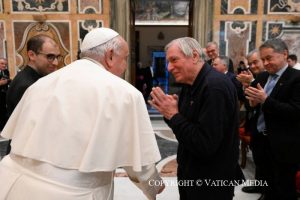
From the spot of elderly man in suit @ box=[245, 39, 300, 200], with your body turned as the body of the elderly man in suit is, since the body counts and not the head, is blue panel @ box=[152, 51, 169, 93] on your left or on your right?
on your right

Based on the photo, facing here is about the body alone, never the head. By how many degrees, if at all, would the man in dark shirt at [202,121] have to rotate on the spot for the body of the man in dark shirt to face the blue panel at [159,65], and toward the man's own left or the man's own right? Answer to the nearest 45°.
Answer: approximately 90° to the man's own right

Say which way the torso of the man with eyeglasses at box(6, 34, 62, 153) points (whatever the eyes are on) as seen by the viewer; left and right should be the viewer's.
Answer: facing the viewer and to the right of the viewer

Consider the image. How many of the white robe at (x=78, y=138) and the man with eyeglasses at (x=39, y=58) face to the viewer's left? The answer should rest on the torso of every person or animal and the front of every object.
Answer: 0

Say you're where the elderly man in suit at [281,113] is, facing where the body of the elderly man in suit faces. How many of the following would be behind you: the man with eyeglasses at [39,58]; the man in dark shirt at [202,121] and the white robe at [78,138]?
0

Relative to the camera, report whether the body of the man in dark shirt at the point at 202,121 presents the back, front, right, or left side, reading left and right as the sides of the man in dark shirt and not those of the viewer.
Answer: left

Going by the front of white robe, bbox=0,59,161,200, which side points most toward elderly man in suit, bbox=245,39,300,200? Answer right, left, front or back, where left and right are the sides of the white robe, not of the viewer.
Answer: front

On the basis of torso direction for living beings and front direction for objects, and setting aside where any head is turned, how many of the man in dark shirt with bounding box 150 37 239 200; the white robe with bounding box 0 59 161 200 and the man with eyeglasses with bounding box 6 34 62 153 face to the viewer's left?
1

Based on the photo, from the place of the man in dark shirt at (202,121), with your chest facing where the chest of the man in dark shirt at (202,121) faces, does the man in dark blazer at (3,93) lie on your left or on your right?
on your right

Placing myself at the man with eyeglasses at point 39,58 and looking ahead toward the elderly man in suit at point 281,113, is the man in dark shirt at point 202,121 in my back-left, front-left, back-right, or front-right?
front-right

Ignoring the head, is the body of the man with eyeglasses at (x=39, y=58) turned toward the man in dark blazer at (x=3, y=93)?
no

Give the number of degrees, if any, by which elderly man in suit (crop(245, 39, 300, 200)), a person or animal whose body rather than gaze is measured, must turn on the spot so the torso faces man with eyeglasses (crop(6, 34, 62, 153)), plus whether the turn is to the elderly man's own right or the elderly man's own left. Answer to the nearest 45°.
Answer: approximately 45° to the elderly man's own right

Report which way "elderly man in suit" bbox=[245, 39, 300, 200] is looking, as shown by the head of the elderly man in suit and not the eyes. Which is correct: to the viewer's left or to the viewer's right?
to the viewer's left

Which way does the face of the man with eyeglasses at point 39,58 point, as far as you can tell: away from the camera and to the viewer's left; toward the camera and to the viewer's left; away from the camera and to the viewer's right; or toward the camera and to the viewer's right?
toward the camera and to the viewer's right

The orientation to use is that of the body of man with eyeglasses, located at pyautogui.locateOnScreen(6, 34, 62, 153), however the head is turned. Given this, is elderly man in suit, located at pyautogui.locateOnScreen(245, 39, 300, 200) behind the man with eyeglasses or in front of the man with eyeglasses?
in front

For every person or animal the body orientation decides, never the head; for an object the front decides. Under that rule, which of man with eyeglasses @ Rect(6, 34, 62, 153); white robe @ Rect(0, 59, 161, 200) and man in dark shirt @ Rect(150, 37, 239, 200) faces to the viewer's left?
the man in dark shirt

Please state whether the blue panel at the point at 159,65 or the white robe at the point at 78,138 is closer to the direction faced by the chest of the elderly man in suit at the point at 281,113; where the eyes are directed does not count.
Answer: the white robe

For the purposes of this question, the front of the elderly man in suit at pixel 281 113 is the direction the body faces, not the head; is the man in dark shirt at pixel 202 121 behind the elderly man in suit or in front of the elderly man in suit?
in front

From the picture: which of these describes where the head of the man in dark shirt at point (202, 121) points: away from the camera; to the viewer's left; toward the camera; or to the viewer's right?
to the viewer's left

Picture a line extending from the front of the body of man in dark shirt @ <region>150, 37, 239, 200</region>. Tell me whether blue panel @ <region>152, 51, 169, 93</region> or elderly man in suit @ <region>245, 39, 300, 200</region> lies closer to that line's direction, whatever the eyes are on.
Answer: the blue panel
